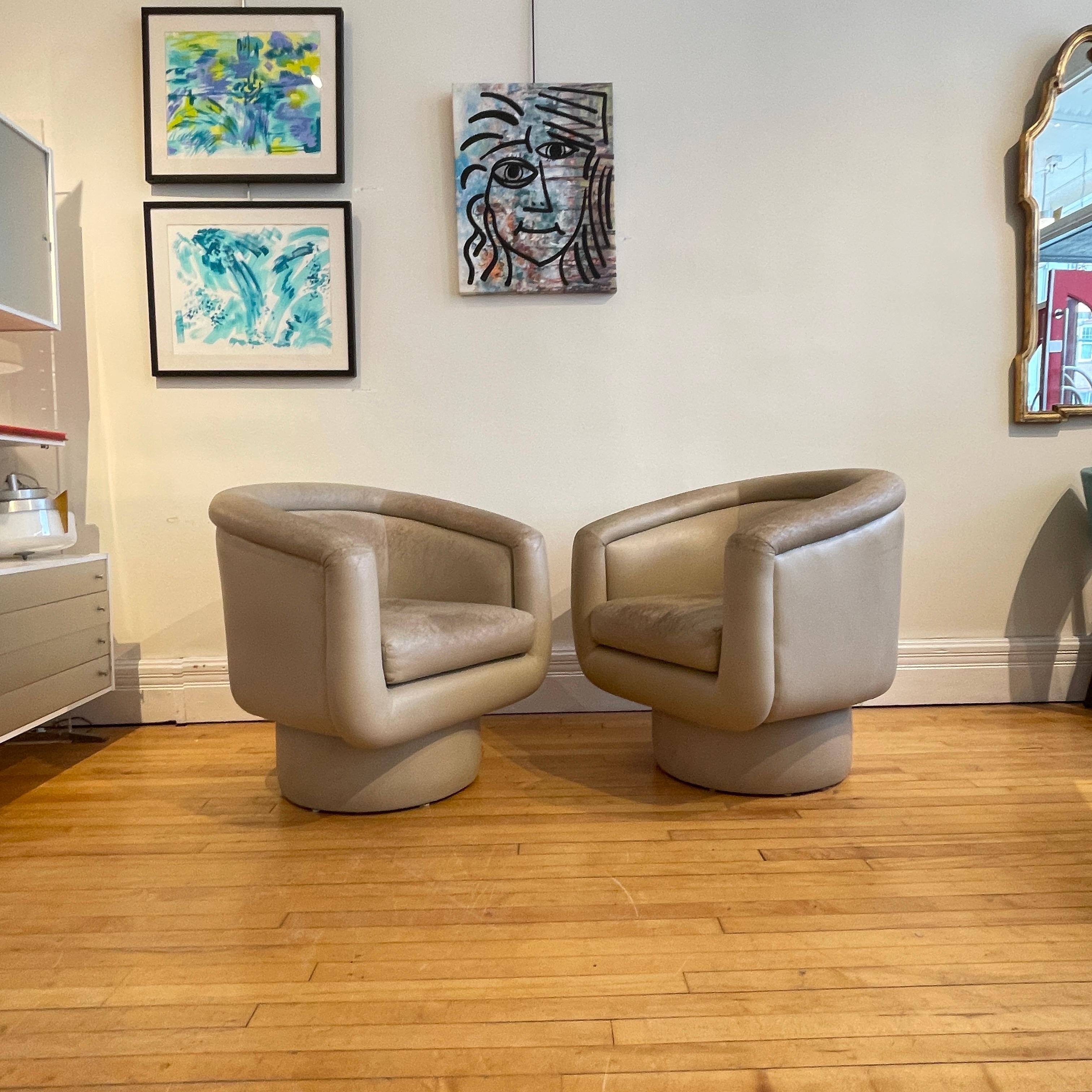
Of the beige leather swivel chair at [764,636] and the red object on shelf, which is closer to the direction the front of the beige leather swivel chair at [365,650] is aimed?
the beige leather swivel chair

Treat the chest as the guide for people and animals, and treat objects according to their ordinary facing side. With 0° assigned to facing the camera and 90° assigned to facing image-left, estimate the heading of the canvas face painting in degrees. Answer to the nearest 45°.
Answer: approximately 0°

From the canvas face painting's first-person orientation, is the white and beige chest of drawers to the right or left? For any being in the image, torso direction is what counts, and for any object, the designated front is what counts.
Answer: on its right

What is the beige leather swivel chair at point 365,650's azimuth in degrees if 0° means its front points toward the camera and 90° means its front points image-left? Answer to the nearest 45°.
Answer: approximately 315°

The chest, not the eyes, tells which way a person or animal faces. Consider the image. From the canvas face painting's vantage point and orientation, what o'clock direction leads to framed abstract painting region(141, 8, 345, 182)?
The framed abstract painting is roughly at 3 o'clock from the canvas face painting.

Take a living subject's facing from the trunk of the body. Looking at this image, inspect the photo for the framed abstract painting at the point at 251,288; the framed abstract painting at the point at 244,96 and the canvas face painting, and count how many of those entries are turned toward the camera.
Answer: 3

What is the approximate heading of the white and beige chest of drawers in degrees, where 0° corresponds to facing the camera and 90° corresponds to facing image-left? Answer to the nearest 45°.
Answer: approximately 315°

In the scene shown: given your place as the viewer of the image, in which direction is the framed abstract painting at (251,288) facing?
facing the viewer

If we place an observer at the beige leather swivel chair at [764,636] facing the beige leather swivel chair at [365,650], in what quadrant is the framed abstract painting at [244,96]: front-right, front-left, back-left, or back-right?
front-right

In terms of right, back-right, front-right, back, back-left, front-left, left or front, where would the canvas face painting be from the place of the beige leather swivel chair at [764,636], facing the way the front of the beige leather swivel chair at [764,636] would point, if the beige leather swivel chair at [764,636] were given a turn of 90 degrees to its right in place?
front

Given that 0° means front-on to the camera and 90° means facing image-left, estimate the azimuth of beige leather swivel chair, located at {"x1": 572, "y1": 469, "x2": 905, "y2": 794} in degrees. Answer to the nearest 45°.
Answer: approximately 45°

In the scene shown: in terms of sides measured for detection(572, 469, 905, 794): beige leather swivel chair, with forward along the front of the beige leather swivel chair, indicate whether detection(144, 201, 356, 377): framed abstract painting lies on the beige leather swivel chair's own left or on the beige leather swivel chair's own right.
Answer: on the beige leather swivel chair's own right

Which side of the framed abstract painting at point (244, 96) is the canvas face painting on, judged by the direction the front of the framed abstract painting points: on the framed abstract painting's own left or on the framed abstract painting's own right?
on the framed abstract painting's own left

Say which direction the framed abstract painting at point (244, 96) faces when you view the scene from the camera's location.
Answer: facing the viewer

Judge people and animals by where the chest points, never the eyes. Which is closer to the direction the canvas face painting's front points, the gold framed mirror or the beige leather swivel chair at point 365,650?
the beige leather swivel chair

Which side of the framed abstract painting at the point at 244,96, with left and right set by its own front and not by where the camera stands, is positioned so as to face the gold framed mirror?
left

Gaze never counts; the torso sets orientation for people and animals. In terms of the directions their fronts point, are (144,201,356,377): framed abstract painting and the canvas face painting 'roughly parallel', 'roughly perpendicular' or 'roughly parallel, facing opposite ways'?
roughly parallel
